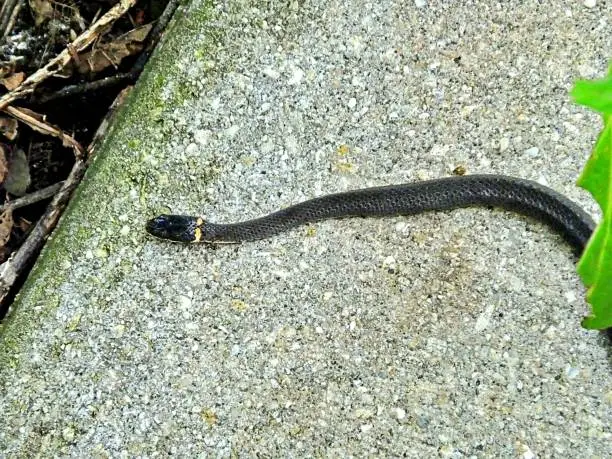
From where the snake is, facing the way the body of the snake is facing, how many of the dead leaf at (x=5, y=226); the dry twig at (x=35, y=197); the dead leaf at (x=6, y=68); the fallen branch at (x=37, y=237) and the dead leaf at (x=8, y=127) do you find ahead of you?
5

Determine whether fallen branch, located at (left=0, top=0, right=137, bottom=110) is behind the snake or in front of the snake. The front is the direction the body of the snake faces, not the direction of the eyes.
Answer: in front

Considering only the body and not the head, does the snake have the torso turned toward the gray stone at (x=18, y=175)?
yes

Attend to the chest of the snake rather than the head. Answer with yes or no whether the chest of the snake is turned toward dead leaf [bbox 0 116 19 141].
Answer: yes

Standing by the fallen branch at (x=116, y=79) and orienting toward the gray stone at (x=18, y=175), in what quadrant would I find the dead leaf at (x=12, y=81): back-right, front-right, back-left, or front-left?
front-right

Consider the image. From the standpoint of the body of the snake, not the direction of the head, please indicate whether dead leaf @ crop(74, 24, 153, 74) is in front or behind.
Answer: in front

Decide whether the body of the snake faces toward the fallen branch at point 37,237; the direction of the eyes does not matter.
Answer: yes

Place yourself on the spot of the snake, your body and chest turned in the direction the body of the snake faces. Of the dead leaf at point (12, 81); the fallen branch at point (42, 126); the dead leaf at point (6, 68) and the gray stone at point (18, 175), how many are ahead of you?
4

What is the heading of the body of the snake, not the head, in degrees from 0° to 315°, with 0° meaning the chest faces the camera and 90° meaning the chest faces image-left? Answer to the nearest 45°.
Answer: approximately 90°

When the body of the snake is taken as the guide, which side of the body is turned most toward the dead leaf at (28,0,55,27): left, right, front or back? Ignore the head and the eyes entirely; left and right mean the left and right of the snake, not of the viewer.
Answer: front

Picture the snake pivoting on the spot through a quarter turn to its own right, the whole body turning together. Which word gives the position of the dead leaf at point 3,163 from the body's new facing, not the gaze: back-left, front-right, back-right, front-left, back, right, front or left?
left

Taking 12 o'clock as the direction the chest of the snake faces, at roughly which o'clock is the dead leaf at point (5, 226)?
The dead leaf is roughly at 12 o'clock from the snake.

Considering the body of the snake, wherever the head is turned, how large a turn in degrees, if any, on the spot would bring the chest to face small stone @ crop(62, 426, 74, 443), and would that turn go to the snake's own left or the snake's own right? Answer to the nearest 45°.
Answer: approximately 45° to the snake's own left

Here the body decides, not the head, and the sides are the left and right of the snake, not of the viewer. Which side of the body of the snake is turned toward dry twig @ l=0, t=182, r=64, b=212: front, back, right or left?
front
